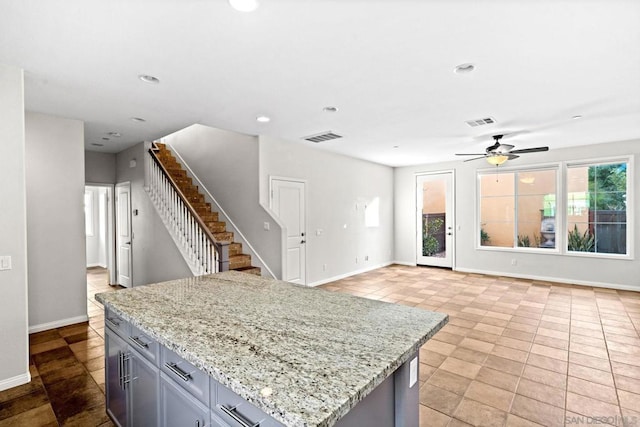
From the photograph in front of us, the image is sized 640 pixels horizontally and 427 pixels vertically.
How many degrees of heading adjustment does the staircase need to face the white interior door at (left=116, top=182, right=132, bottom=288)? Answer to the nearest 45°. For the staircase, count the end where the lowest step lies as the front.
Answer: approximately 180°

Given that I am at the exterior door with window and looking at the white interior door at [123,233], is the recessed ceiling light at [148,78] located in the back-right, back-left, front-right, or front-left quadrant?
front-left

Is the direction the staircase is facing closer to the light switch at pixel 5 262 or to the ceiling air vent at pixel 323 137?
the ceiling air vent

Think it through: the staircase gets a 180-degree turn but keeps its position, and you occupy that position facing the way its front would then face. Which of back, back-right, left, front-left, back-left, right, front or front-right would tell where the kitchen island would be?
back-left

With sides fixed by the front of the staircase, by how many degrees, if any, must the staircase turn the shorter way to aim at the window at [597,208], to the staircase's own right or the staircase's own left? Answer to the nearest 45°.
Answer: approximately 45° to the staircase's own left

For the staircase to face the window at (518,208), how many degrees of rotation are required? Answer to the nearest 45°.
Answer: approximately 45° to its left

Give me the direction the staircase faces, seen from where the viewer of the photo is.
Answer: facing the viewer and to the right of the viewer

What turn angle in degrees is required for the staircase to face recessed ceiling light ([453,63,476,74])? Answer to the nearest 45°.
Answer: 0° — it already faces it

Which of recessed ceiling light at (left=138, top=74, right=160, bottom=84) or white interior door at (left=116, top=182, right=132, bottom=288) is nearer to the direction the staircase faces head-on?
the recessed ceiling light

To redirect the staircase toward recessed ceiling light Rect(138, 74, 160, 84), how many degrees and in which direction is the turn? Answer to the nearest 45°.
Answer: approximately 45° to its right

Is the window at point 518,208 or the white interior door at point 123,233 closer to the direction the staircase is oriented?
the window

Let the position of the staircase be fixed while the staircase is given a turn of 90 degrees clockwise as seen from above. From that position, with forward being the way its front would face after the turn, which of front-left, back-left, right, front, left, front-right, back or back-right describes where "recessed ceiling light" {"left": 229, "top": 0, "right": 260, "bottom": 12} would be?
front-left

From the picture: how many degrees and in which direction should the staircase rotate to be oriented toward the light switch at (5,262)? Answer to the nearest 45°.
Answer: approximately 90° to its right
